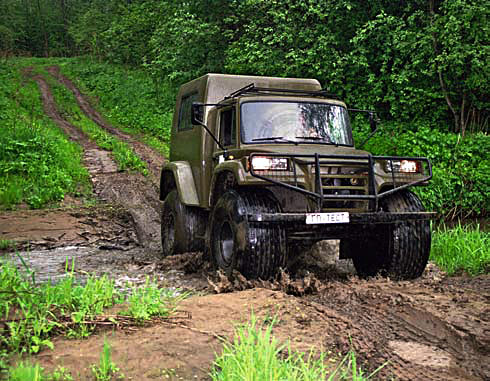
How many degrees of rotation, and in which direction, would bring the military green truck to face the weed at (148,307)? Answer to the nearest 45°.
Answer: approximately 90° to its right

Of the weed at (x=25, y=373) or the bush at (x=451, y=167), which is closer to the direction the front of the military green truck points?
the weed

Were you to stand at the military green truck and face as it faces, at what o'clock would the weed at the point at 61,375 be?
The weed is roughly at 2 o'clock from the military green truck.

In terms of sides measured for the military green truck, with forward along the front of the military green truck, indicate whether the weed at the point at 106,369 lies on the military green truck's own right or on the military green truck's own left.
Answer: on the military green truck's own right

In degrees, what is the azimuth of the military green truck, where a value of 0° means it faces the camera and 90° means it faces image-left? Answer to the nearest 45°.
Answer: approximately 315°

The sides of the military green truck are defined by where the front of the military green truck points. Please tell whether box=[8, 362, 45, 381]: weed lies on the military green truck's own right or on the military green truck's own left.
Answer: on the military green truck's own right

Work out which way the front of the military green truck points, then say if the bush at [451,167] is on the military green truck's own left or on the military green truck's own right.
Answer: on the military green truck's own left

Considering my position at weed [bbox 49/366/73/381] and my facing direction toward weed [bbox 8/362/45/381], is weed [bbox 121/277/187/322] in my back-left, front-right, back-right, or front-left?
back-right

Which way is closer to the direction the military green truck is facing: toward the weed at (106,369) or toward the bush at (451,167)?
the weed
